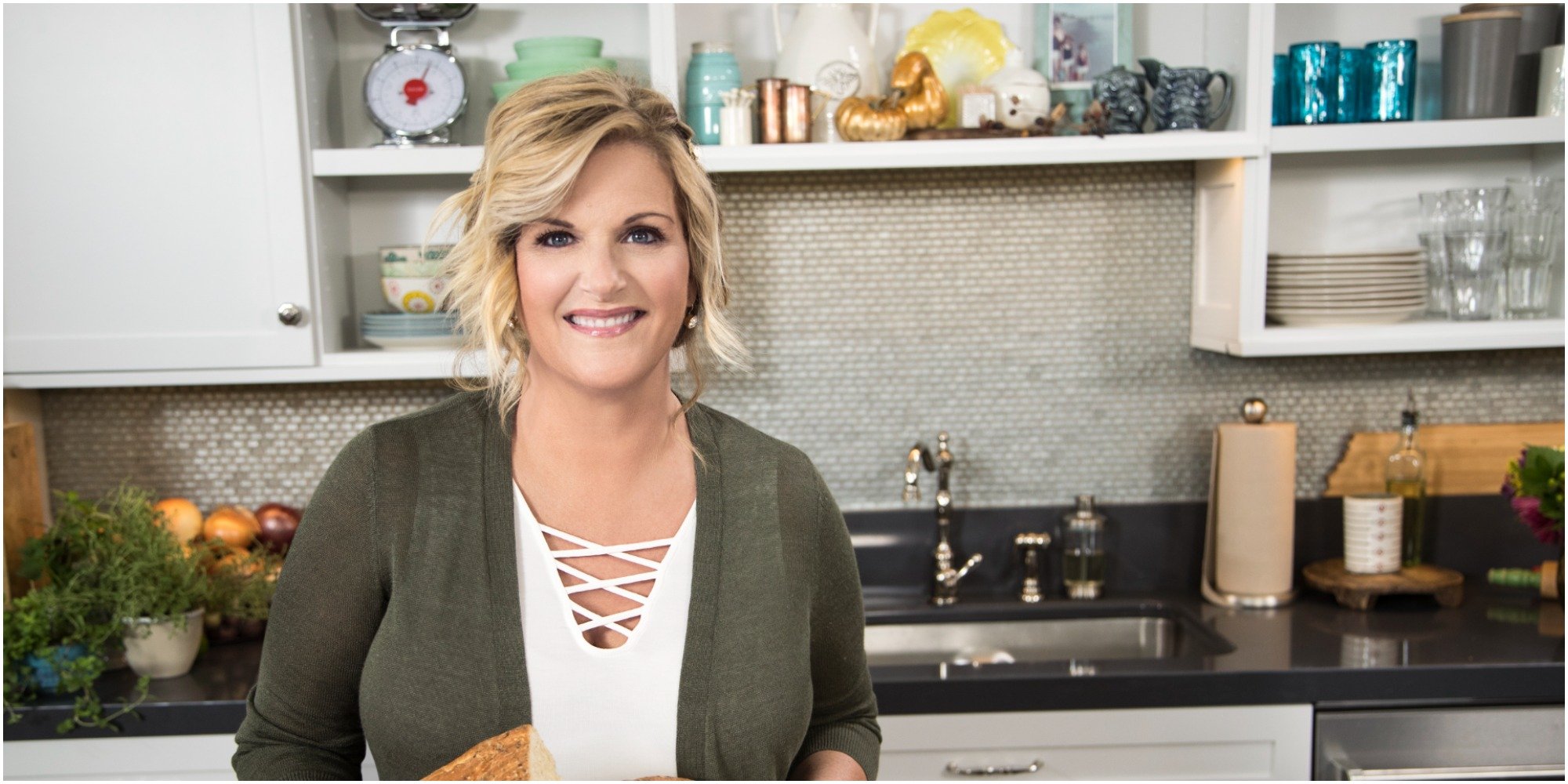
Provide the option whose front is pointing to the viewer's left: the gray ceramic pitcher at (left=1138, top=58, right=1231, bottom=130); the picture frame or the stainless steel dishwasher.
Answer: the gray ceramic pitcher

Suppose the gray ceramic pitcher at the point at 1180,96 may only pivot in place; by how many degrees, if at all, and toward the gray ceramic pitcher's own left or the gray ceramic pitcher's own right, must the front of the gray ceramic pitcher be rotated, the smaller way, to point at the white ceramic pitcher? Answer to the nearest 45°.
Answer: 0° — it already faces it

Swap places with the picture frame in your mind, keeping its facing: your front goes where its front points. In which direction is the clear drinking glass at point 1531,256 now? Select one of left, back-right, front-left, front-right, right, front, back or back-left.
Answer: left

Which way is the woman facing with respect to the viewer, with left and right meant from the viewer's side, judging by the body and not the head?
facing the viewer

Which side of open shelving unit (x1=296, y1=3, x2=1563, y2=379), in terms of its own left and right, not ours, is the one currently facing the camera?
front

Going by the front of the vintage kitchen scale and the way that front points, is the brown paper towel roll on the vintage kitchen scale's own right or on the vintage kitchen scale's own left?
on the vintage kitchen scale's own left

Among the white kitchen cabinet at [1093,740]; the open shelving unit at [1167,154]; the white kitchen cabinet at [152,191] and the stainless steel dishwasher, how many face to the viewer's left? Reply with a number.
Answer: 0

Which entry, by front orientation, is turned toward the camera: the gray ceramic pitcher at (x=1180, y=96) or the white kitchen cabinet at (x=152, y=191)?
the white kitchen cabinet

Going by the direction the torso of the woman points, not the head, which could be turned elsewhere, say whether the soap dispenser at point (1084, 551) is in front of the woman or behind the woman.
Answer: behind

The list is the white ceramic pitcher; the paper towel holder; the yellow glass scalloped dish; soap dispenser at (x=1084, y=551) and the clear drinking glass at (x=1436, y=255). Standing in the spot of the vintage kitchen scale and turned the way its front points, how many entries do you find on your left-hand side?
5

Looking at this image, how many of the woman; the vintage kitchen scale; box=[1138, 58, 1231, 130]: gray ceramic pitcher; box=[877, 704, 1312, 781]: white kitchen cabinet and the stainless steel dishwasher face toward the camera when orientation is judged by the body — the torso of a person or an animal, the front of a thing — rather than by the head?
4

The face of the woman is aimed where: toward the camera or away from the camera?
toward the camera

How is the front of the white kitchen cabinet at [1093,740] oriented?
toward the camera

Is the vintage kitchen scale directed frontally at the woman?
yes

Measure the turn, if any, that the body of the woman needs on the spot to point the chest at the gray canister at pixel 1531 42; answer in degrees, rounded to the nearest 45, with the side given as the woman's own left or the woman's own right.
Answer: approximately 135° to the woman's own left

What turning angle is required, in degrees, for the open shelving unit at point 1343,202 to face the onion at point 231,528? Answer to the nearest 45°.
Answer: approximately 45° to its right

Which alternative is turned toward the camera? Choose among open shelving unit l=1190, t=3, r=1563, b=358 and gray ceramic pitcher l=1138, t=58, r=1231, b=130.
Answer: the open shelving unit
